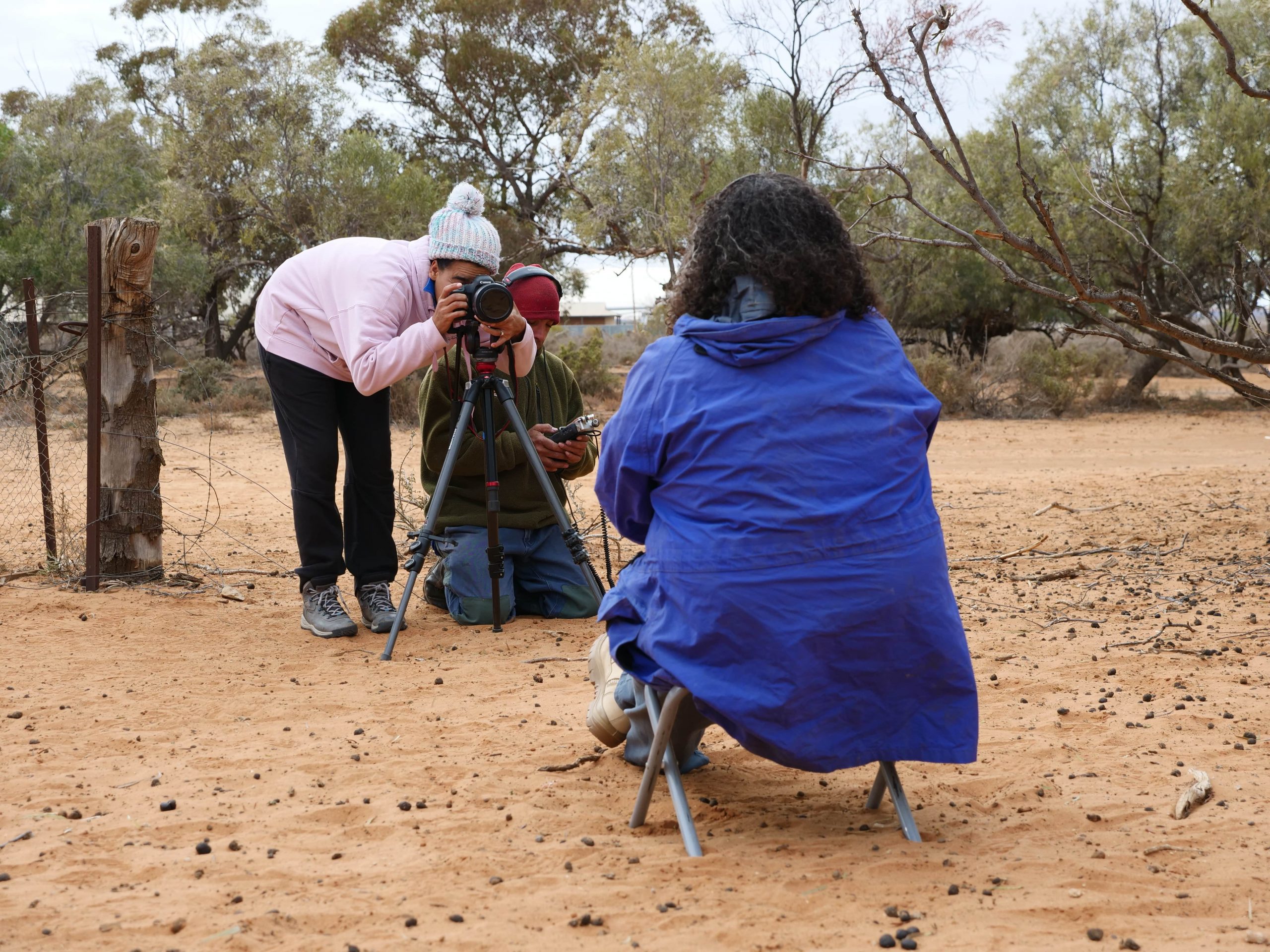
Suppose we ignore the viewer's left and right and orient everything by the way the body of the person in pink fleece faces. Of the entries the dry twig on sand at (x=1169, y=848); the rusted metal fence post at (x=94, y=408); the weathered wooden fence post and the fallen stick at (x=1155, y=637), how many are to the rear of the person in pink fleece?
2

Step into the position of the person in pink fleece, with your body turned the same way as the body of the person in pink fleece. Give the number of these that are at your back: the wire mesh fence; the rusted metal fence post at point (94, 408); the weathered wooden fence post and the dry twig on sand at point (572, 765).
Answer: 3

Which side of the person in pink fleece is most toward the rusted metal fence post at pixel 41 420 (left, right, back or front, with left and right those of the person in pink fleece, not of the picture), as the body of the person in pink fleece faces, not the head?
back

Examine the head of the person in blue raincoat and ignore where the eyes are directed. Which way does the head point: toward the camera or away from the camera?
away from the camera

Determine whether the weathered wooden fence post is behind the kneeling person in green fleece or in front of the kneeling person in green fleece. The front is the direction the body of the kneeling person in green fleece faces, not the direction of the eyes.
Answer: behind

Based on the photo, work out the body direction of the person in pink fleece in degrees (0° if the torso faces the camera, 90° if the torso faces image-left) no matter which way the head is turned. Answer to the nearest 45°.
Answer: approximately 315°

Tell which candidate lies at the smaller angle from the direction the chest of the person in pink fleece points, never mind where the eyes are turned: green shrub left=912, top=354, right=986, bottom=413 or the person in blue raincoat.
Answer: the person in blue raincoat

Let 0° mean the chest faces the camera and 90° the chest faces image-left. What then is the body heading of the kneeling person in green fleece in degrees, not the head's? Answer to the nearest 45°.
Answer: approximately 315°
